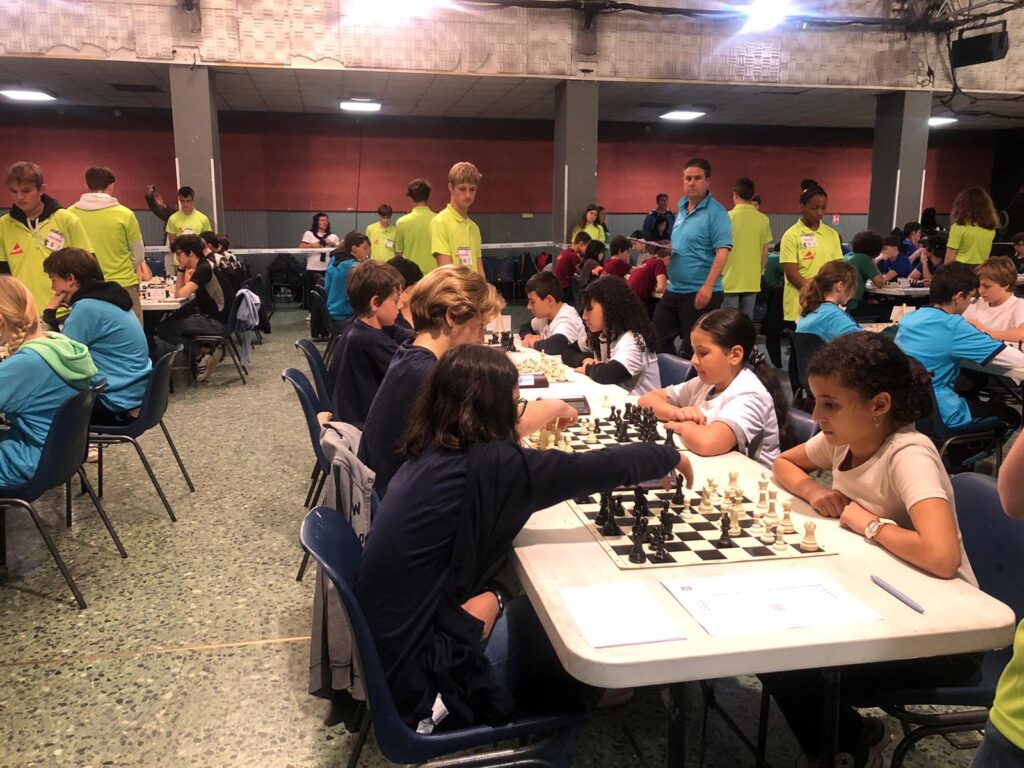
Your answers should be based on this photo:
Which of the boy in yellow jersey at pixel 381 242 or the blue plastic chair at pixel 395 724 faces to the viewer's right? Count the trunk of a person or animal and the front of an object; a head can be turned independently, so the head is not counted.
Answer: the blue plastic chair

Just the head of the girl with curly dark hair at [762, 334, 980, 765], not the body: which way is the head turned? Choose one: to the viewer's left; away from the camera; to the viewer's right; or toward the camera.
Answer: to the viewer's left

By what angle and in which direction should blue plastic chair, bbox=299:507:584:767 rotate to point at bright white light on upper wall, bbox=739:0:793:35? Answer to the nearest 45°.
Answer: approximately 45° to its left

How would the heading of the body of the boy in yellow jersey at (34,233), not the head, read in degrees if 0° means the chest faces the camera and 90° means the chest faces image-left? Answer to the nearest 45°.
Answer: approximately 0°

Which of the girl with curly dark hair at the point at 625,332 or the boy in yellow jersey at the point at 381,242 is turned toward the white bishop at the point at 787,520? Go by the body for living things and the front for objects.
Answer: the boy in yellow jersey

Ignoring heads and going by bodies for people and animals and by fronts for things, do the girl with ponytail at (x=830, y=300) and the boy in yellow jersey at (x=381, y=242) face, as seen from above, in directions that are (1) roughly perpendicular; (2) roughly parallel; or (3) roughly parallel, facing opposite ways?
roughly perpendicular

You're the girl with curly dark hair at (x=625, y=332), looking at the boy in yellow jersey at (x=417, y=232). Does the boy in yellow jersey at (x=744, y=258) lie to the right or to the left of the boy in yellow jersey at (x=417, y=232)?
right

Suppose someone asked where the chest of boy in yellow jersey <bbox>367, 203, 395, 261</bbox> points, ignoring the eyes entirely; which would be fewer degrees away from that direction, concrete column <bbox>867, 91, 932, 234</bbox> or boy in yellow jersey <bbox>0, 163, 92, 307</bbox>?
the boy in yellow jersey

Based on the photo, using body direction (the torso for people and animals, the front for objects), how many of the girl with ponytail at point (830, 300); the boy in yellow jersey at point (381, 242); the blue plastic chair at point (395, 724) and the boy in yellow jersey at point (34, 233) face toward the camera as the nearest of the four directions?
2

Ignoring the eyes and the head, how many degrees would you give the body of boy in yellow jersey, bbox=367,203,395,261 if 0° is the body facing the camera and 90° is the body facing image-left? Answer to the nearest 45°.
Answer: approximately 0°

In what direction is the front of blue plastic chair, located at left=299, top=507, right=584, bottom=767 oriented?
to the viewer's right

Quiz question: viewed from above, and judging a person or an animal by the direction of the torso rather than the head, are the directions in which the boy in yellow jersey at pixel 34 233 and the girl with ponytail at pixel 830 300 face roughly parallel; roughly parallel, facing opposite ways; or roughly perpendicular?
roughly perpendicular
